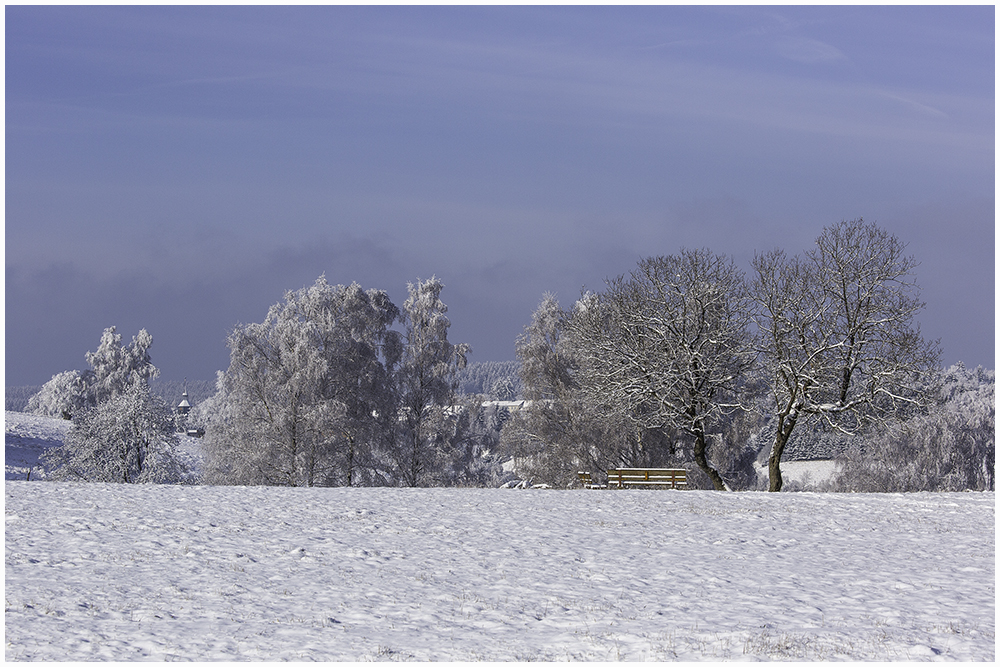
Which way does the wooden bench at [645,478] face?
away from the camera

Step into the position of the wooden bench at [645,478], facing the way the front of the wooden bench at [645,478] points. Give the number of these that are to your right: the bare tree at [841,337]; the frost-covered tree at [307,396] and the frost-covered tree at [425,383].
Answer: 1

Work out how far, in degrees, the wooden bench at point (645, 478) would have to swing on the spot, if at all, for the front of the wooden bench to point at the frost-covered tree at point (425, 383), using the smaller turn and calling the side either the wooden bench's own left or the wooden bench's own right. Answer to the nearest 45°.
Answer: approximately 45° to the wooden bench's own left

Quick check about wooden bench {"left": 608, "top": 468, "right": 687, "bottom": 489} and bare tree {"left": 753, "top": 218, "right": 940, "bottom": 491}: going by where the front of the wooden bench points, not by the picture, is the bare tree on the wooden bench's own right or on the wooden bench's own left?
on the wooden bench's own right

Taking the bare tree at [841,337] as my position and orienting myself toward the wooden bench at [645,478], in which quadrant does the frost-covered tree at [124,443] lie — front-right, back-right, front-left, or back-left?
front-right
